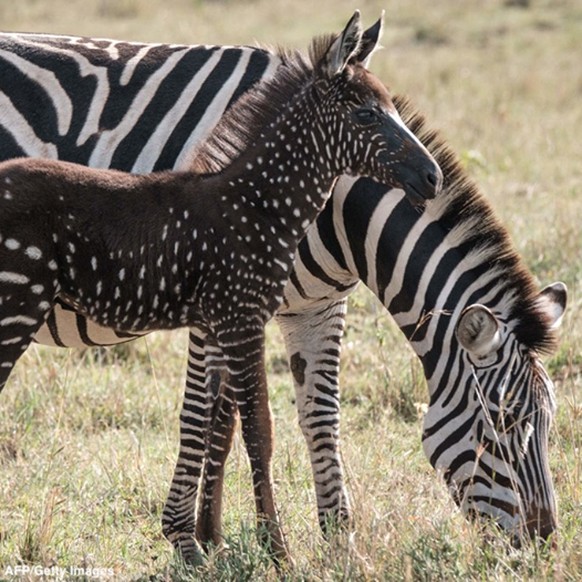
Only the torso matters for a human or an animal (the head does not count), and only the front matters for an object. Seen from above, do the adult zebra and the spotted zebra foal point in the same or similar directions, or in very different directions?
same or similar directions

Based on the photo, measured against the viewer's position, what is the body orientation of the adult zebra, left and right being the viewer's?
facing to the right of the viewer

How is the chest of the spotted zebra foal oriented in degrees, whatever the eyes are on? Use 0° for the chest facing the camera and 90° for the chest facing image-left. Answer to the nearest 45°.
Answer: approximately 270°
